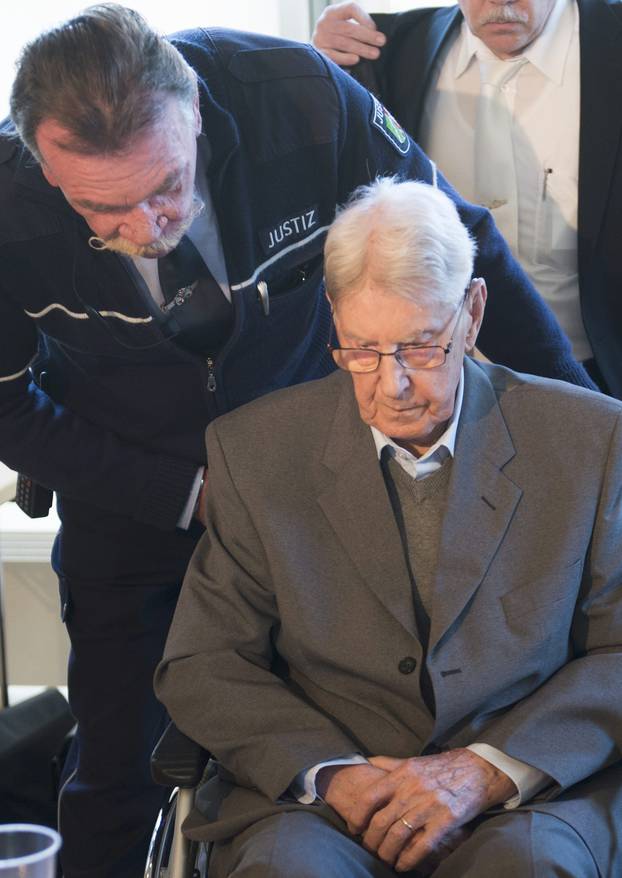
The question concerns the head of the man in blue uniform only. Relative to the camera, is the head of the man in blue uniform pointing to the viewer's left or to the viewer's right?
to the viewer's right

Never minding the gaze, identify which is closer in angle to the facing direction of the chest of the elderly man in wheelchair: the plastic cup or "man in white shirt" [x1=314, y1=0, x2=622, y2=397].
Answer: the plastic cup

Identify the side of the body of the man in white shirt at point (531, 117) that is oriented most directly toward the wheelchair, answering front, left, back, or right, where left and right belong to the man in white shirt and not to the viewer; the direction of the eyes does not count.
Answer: front

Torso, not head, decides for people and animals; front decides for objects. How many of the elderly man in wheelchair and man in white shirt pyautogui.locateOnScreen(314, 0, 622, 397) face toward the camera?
2

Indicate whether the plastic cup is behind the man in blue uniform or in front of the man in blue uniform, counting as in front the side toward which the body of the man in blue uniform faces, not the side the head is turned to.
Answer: in front

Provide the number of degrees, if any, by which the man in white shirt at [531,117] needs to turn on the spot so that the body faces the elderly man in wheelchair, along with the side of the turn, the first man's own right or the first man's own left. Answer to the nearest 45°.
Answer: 0° — they already face them

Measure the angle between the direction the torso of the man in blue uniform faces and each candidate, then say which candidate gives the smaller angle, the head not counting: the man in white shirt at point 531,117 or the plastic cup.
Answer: the plastic cup

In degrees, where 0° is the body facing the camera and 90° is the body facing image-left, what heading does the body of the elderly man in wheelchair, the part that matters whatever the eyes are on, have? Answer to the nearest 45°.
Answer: approximately 0°

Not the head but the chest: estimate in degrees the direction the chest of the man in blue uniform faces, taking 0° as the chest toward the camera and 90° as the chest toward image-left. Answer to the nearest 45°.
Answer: approximately 0°
